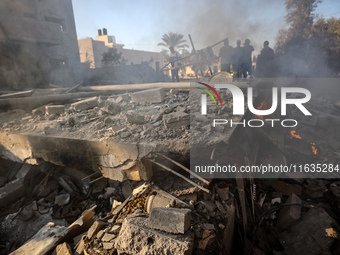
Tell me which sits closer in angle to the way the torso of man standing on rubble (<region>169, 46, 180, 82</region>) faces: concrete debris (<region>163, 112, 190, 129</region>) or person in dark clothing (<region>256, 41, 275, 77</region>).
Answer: the concrete debris

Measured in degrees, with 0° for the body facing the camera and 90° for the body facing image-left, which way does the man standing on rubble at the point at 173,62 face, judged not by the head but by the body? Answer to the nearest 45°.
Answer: approximately 45°

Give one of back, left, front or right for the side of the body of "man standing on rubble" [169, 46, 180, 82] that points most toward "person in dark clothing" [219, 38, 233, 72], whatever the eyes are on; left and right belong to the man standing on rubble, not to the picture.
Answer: left

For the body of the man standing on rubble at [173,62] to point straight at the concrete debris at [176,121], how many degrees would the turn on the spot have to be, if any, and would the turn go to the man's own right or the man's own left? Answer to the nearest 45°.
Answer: approximately 45° to the man's own left

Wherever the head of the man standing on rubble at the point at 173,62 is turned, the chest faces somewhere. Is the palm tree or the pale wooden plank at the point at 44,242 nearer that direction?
the pale wooden plank

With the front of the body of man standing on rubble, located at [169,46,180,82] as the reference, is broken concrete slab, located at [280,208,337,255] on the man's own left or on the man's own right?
on the man's own left

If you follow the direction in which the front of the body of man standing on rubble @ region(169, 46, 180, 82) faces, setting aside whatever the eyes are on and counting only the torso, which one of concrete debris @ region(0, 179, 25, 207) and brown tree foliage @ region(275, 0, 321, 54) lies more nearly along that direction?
the concrete debris

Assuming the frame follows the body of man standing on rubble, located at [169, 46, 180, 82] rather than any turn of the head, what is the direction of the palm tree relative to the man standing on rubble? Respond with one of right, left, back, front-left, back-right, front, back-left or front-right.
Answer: back-right

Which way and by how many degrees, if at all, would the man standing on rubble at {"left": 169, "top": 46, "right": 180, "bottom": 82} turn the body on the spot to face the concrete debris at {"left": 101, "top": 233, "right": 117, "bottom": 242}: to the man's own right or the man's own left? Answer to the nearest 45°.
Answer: approximately 45° to the man's own left

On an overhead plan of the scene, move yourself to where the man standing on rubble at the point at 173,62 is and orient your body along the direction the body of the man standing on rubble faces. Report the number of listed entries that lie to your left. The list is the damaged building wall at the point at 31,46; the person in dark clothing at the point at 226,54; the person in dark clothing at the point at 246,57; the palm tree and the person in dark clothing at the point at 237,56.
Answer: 3
